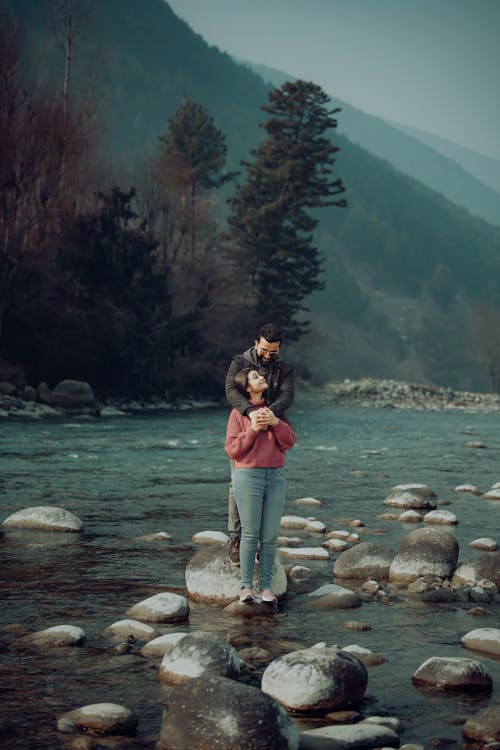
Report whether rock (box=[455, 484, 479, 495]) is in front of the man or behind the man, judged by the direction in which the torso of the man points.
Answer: behind

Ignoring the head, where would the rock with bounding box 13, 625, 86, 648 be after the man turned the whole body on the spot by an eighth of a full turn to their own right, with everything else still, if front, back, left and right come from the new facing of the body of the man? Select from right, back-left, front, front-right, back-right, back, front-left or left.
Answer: front

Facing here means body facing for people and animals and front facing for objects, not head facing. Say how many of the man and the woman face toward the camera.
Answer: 2

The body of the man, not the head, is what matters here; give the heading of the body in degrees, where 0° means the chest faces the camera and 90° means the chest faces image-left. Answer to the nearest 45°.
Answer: approximately 0°

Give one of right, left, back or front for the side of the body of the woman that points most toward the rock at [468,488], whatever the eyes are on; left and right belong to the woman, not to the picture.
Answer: back

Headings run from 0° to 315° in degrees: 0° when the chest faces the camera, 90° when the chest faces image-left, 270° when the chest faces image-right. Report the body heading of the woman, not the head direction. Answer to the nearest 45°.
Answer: approximately 0°

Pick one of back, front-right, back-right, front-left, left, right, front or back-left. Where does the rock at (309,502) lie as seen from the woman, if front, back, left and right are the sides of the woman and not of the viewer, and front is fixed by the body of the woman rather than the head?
back

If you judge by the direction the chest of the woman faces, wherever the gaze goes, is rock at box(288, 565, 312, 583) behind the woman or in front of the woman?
behind
